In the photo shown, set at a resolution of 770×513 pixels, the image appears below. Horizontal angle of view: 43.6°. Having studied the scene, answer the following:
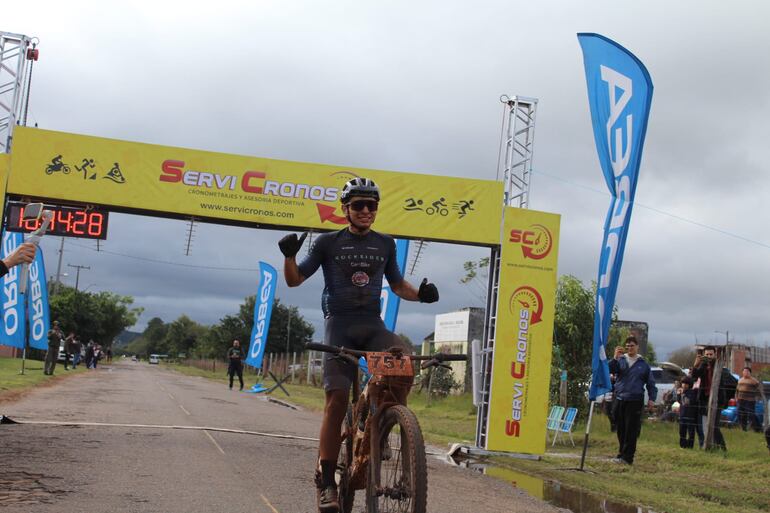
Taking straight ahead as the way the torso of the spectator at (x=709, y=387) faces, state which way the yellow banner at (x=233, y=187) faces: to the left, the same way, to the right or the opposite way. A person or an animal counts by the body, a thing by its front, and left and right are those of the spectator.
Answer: to the left

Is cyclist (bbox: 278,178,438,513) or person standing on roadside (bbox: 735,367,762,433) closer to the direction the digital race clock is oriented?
the cyclist

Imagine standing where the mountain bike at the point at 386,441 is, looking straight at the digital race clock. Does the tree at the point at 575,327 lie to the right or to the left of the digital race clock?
right

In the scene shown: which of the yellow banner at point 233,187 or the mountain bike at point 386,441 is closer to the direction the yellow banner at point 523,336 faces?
the mountain bike

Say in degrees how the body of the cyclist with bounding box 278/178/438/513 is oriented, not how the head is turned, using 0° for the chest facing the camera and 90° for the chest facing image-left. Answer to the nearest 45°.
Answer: approximately 0°

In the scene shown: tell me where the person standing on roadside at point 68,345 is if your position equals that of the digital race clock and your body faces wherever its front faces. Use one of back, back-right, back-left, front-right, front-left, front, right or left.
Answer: back

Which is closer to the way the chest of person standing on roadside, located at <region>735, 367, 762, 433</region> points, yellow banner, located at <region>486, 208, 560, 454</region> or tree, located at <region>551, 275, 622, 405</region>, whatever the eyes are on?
the yellow banner

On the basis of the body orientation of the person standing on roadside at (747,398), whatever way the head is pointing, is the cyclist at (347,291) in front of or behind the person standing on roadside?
in front
